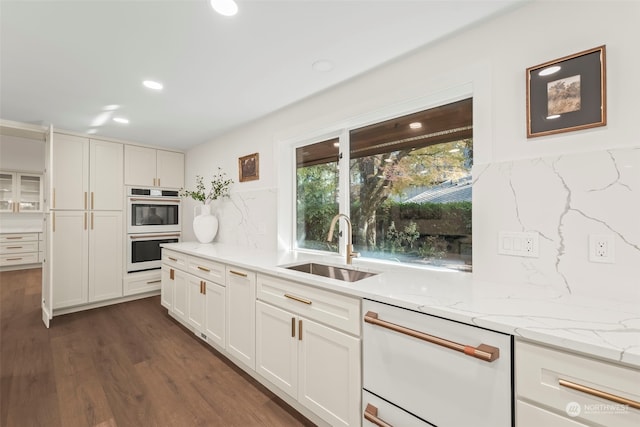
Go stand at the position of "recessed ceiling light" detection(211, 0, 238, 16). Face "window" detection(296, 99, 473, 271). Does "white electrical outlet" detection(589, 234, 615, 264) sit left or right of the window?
right

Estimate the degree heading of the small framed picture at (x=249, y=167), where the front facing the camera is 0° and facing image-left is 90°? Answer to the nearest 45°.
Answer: approximately 45°

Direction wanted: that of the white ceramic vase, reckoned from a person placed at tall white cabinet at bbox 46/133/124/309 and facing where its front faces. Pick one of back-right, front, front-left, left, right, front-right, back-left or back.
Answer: front-left

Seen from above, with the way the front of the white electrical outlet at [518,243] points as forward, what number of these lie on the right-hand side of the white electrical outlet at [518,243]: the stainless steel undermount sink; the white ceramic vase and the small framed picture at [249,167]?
3

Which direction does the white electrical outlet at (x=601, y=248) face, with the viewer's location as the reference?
facing the viewer

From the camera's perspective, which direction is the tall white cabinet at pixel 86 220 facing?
toward the camera

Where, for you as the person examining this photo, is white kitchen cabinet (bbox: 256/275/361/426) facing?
facing the viewer and to the left of the viewer

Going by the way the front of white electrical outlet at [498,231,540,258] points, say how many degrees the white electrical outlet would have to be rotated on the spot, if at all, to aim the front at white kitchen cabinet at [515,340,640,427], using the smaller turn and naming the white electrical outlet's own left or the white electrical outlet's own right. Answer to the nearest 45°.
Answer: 0° — it already faces it

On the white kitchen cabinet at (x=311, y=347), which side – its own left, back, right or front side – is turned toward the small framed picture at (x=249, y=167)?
right

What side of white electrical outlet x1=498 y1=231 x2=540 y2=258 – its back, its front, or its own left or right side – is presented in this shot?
front

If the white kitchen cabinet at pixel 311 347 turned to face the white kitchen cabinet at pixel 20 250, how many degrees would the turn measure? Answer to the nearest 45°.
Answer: approximately 90° to its right
